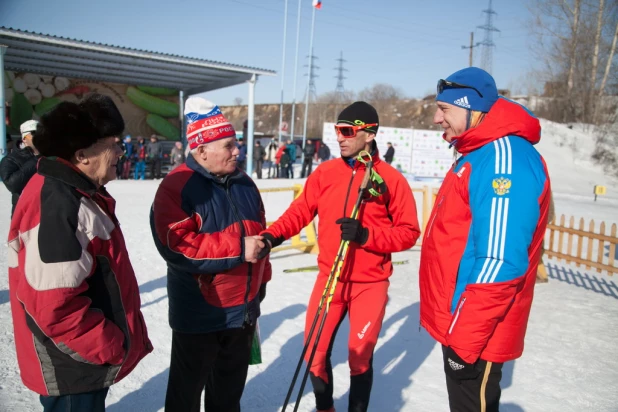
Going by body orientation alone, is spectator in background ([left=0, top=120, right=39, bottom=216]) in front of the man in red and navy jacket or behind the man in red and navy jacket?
behind

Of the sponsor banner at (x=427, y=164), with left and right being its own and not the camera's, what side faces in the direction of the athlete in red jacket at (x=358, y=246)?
front

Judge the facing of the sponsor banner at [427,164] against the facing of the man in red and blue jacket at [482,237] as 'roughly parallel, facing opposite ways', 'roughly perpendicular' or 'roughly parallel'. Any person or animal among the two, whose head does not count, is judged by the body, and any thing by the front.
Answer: roughly perpendicular

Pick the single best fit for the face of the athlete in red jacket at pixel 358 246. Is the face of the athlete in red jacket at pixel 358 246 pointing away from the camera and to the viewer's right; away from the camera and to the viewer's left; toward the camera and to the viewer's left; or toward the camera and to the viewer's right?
toward the camera and to the viewer's left

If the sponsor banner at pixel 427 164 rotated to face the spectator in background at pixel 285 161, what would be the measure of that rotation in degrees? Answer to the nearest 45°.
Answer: approximately 45° to its right

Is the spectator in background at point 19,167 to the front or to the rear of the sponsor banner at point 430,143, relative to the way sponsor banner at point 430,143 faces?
to the front

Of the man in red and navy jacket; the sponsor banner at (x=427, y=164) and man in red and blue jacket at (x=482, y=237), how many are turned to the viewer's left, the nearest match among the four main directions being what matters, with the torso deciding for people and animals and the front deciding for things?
1

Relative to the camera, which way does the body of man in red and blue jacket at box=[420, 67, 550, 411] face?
to the viewer's left

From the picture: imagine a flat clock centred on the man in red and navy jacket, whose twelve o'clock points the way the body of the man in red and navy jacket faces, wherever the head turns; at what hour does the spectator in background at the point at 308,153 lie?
The spectator in background is roughly at 8 o'clock from the man in red and navy jacket.

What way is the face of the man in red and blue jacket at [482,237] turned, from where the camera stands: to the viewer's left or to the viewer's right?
to the viewer's left

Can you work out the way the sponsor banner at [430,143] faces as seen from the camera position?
facing the viewer

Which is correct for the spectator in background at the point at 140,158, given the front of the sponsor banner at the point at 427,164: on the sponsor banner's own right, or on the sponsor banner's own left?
on the sponsor banner's own right

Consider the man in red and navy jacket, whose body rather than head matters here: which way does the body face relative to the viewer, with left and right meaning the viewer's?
facing the viewer and to the right of the viewer

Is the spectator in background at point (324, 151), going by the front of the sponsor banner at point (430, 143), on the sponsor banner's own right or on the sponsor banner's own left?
on the sponsor banner's own right
